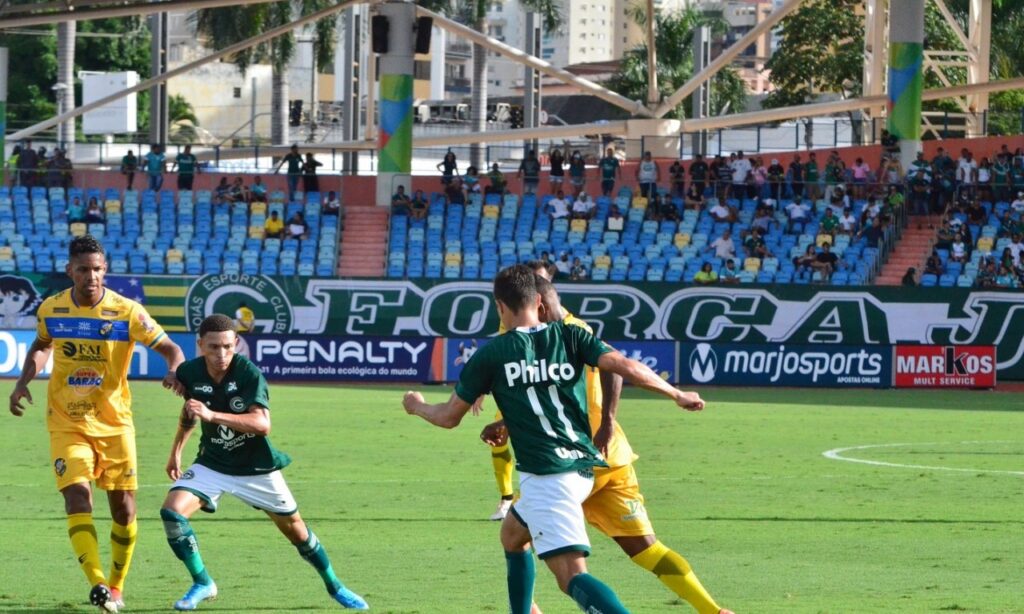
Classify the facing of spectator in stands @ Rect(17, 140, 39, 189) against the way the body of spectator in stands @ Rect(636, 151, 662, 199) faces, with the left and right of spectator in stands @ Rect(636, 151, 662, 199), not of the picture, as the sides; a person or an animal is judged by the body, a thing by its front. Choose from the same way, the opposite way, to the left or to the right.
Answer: the same way

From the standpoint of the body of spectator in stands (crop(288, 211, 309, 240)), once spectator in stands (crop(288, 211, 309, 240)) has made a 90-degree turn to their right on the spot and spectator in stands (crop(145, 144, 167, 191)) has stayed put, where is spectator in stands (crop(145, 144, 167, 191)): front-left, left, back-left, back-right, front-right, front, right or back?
front-right

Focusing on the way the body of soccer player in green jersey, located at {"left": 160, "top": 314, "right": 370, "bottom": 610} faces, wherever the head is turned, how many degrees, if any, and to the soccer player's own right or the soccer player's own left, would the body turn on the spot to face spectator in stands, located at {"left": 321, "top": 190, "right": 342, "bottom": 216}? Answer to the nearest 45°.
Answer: approximately 180°

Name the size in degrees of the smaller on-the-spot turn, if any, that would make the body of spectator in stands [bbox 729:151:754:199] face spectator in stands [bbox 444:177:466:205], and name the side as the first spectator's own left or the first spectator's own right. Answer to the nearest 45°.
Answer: approximately 90° to the first spectator's own right

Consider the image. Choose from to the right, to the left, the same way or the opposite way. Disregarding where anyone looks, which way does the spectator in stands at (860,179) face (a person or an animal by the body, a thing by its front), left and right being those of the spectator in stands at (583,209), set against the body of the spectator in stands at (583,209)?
the same way

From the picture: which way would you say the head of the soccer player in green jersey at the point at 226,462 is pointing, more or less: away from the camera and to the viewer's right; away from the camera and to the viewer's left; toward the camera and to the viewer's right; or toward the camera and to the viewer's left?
toward the camera and to the viewer's right

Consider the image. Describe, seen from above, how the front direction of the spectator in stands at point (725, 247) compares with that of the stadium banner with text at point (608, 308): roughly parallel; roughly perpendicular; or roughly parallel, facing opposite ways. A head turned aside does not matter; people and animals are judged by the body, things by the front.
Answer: roughly parallel

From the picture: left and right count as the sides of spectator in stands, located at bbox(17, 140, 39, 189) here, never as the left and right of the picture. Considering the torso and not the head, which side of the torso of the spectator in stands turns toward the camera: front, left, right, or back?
front

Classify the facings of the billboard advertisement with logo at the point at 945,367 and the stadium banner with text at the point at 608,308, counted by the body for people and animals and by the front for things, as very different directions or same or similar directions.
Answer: same or similar directions

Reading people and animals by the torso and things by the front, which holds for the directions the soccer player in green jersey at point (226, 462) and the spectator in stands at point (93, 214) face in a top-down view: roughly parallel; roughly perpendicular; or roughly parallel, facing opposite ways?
roughly parallel

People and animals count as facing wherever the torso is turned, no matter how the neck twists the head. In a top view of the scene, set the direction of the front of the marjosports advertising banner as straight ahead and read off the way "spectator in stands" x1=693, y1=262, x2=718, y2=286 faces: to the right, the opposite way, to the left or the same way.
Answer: the same way

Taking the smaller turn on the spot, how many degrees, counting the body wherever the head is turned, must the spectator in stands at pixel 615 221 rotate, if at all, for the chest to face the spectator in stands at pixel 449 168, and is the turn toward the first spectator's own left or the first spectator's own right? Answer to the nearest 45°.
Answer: approximately 135° to the first spectator's own right

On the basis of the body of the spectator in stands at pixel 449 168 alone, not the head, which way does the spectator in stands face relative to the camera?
toward the camera

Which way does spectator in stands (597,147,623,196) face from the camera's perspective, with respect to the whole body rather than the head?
toward the camera

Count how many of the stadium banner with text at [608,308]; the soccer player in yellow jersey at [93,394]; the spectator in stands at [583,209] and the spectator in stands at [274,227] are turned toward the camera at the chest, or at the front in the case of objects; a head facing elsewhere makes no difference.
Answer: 4

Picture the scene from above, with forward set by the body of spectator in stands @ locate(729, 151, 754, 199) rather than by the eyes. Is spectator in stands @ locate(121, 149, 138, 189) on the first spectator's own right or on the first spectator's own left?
on the first spectator's own right

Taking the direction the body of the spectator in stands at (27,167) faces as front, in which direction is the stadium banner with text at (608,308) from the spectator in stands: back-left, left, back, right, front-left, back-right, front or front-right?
front-left
